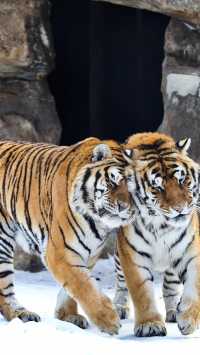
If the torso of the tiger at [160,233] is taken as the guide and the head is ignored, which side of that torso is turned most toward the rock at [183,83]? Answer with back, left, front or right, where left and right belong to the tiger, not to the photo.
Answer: back

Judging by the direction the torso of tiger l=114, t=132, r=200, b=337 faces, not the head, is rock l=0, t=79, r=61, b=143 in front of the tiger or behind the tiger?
behind

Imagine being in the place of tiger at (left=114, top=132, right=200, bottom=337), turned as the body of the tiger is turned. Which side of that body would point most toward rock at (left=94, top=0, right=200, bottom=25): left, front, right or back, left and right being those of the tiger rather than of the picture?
back

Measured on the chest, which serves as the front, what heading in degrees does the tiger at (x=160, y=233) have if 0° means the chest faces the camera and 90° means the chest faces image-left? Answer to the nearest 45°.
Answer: approximately 0°

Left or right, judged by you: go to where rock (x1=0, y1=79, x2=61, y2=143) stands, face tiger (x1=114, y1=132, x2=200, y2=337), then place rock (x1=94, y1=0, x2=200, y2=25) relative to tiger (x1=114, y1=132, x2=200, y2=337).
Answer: left

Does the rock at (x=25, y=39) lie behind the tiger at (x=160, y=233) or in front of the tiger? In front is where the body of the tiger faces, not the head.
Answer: behind
